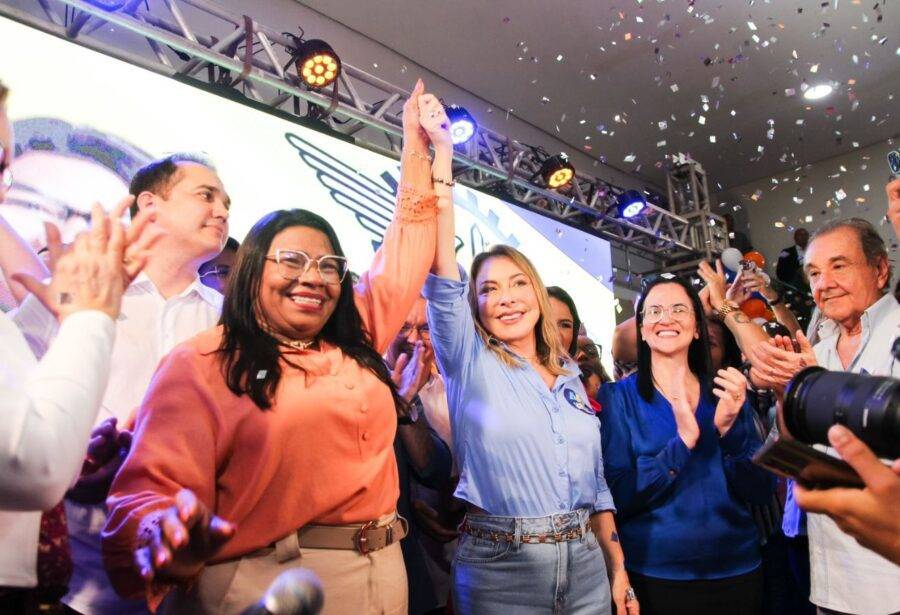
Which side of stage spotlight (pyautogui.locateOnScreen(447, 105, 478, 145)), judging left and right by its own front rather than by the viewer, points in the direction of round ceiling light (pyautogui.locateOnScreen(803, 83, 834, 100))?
left

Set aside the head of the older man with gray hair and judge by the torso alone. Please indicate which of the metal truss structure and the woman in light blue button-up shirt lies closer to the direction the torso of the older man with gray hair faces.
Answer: the woman in light blue button-up shirt

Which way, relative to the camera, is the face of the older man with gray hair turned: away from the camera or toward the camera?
toward the camera

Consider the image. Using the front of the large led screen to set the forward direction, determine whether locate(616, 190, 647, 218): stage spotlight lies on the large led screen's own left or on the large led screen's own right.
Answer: on the large led screen's own left

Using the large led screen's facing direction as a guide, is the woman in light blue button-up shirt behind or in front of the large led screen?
in front

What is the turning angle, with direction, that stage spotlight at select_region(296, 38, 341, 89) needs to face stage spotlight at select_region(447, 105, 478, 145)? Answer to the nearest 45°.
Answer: approximately 135° to its left

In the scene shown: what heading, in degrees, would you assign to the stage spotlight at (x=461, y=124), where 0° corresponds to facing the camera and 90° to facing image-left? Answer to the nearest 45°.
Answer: approximately 0°

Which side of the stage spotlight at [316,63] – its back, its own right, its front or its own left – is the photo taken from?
front

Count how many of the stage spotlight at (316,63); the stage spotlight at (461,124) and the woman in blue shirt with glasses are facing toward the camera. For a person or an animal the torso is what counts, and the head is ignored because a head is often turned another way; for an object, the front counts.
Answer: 3

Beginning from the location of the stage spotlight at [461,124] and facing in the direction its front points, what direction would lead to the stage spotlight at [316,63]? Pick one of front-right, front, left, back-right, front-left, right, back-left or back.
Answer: front-right

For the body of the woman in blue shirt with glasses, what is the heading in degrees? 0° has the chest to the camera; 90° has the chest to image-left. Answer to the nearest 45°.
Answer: approximately 0°

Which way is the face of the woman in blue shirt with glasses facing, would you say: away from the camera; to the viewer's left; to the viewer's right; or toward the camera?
toward the camera
